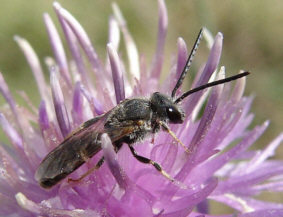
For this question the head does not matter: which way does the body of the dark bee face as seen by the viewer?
to the viewer's right
